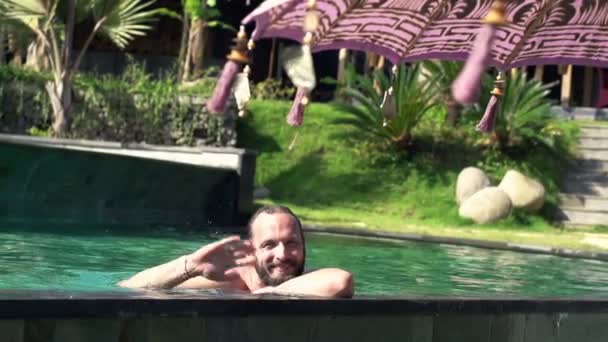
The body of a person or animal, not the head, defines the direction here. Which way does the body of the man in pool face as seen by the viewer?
toward the camera

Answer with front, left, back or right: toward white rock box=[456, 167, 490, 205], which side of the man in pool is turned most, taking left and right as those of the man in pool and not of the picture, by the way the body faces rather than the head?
back

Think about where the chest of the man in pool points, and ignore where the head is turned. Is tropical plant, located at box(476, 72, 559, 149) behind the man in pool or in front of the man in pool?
behind

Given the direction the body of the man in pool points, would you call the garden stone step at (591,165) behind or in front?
behind

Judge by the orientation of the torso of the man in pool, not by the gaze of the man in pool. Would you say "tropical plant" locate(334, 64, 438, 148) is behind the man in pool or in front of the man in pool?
behind

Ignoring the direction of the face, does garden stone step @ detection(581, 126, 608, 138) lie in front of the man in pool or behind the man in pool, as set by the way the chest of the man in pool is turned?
behind

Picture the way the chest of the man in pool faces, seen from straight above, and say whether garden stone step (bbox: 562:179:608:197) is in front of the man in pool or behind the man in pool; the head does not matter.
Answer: behind

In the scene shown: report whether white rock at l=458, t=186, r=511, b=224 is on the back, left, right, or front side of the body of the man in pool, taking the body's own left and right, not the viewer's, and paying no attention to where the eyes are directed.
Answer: back

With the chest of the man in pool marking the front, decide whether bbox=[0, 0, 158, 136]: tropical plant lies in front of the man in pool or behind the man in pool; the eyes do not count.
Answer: behind

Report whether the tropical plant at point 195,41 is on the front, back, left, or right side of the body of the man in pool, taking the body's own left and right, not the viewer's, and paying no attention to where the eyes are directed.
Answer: back

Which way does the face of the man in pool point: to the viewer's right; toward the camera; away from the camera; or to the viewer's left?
toward the camera

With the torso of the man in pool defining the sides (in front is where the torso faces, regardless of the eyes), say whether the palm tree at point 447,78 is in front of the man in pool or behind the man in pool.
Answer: behind
